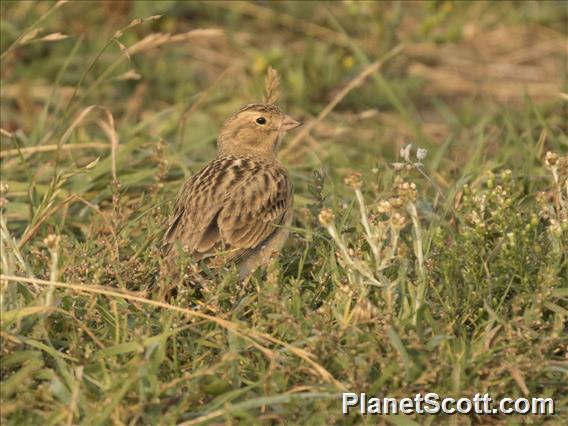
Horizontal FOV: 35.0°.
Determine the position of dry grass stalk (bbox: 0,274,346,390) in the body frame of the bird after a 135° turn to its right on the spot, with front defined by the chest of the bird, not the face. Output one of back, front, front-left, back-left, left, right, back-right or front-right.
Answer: front

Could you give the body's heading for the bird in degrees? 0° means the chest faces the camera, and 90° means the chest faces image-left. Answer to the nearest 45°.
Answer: approximately 225°
